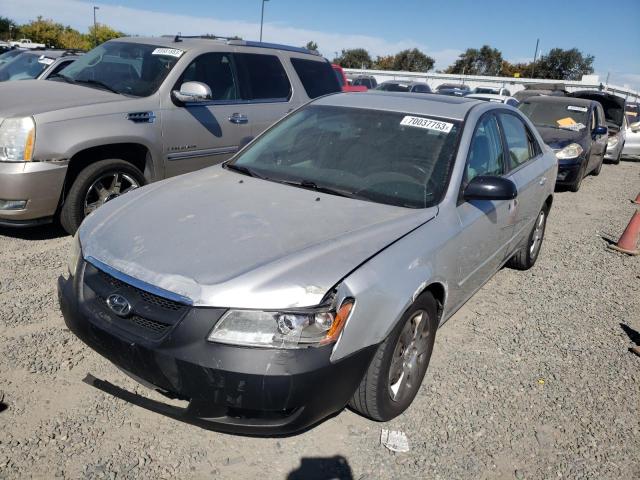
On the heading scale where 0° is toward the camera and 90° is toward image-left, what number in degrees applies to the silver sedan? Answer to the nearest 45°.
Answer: approximately 45°

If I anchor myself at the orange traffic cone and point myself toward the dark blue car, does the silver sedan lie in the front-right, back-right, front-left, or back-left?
back-left

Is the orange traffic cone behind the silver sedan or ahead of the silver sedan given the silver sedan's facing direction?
behind

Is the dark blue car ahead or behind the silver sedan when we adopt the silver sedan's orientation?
behind
